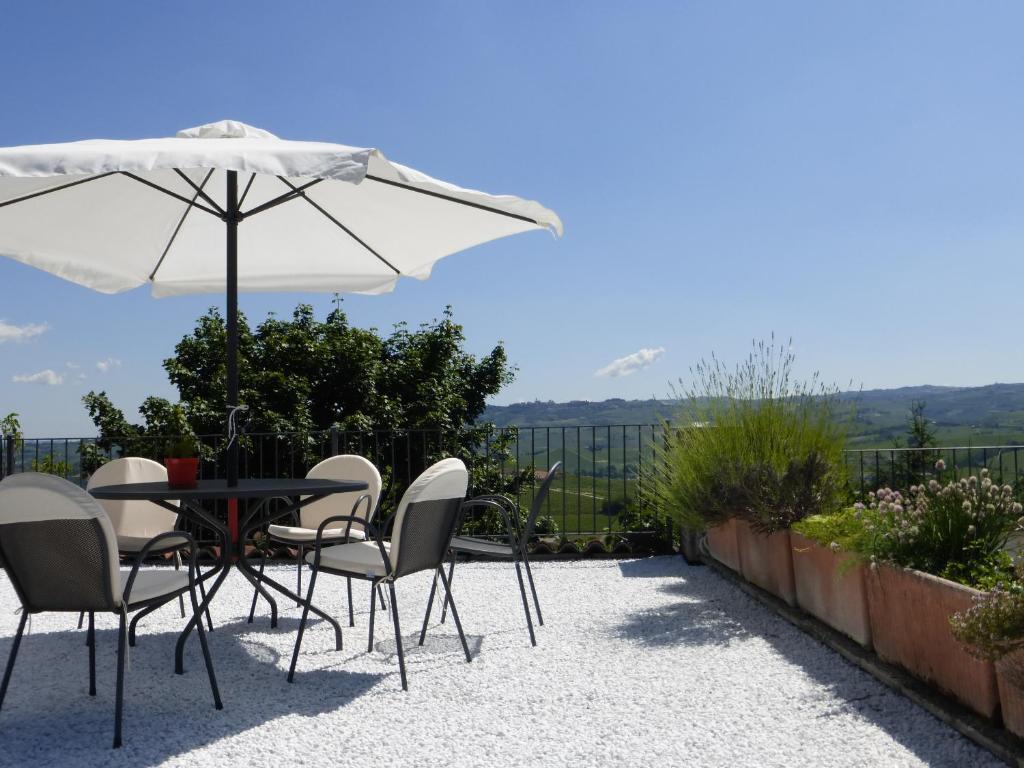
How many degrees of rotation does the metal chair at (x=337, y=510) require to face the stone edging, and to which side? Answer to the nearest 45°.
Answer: approximately 90° to its left

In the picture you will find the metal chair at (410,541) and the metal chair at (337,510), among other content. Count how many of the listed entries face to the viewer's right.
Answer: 0

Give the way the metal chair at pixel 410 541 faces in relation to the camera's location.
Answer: facing away from the viewer and to the left of the viewer

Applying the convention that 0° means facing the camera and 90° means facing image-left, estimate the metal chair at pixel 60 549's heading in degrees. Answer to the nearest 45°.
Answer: approximately 225°

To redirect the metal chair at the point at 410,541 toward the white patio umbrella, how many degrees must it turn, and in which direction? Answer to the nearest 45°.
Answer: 0° — it already faces it

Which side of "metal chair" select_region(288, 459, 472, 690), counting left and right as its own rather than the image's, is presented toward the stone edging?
back

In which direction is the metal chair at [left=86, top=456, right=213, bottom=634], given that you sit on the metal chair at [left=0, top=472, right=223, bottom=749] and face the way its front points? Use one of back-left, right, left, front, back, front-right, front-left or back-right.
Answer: front-left

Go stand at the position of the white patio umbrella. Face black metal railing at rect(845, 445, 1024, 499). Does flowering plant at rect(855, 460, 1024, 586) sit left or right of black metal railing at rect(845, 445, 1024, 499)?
right

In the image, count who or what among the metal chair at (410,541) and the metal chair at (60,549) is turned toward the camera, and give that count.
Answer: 0

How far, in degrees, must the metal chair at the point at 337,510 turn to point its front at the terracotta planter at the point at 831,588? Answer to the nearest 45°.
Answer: approximately 90° to its left

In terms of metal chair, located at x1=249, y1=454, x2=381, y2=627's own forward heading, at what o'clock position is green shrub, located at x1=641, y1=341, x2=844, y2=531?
The green shrub is roughly at 8 o'clock from the metal chair.

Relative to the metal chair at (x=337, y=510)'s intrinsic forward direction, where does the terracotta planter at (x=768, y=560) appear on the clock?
The terracotta planter is roughly at 8 o'clock from the metal chair.

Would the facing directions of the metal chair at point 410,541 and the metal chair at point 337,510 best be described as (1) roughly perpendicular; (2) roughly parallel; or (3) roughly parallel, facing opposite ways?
roughly perpendicular

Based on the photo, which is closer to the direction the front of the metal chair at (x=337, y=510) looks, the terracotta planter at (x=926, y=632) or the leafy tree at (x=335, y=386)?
the terracotta planter

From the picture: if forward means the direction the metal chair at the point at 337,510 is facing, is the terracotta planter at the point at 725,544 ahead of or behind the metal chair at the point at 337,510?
behind

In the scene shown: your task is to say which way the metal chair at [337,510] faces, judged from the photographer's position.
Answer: facing the viewer and to the left of the viewer

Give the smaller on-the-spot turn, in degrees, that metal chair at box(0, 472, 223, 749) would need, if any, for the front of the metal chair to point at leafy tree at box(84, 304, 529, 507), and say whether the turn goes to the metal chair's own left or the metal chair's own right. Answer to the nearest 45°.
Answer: approximately 45° to the metal chair's own left

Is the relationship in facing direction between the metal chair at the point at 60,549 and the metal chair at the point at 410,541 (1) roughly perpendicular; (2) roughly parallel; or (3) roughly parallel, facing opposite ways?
roughly perpendicular

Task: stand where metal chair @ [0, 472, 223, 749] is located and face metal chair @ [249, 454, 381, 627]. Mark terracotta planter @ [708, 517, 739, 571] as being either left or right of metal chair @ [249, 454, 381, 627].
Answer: right
